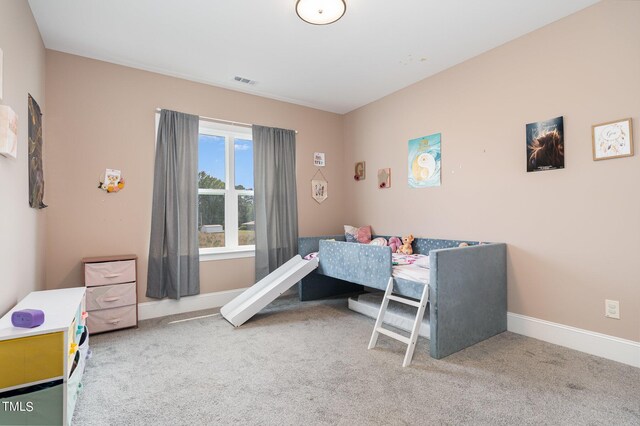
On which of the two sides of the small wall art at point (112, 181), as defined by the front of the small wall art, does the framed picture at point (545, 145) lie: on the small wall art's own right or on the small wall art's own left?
on the small wall art's own left

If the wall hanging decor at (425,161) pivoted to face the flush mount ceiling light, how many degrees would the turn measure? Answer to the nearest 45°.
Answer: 0° — it already faces it

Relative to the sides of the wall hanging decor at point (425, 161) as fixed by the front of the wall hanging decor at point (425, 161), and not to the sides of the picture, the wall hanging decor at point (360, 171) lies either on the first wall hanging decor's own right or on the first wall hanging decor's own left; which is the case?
on the first wall hanging decor's own right

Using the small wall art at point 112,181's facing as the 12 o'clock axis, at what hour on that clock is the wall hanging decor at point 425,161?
The wall hanging decor is roughly at 10 o'clock from the small wall art.

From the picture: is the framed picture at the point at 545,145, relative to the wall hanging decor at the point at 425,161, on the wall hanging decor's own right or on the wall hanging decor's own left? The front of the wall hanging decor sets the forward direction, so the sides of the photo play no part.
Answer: on the wall hanging decor's own left

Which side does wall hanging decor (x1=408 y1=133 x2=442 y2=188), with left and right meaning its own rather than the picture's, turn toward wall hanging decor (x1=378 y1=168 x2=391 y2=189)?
right

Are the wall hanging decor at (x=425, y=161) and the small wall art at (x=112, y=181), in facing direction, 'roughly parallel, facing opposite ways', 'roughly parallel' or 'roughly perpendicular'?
roughly perpendicular

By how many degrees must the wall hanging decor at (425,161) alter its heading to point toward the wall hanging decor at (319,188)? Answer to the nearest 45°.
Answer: approximately 45° to its right

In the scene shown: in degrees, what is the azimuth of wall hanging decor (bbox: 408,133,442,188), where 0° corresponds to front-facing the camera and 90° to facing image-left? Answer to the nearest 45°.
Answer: approximately 45°

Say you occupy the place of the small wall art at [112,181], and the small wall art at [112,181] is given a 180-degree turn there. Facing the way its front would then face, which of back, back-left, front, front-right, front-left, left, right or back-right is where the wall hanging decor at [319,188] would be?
right
